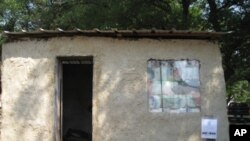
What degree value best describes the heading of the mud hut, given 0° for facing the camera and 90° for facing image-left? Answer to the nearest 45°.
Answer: approximately 0°
